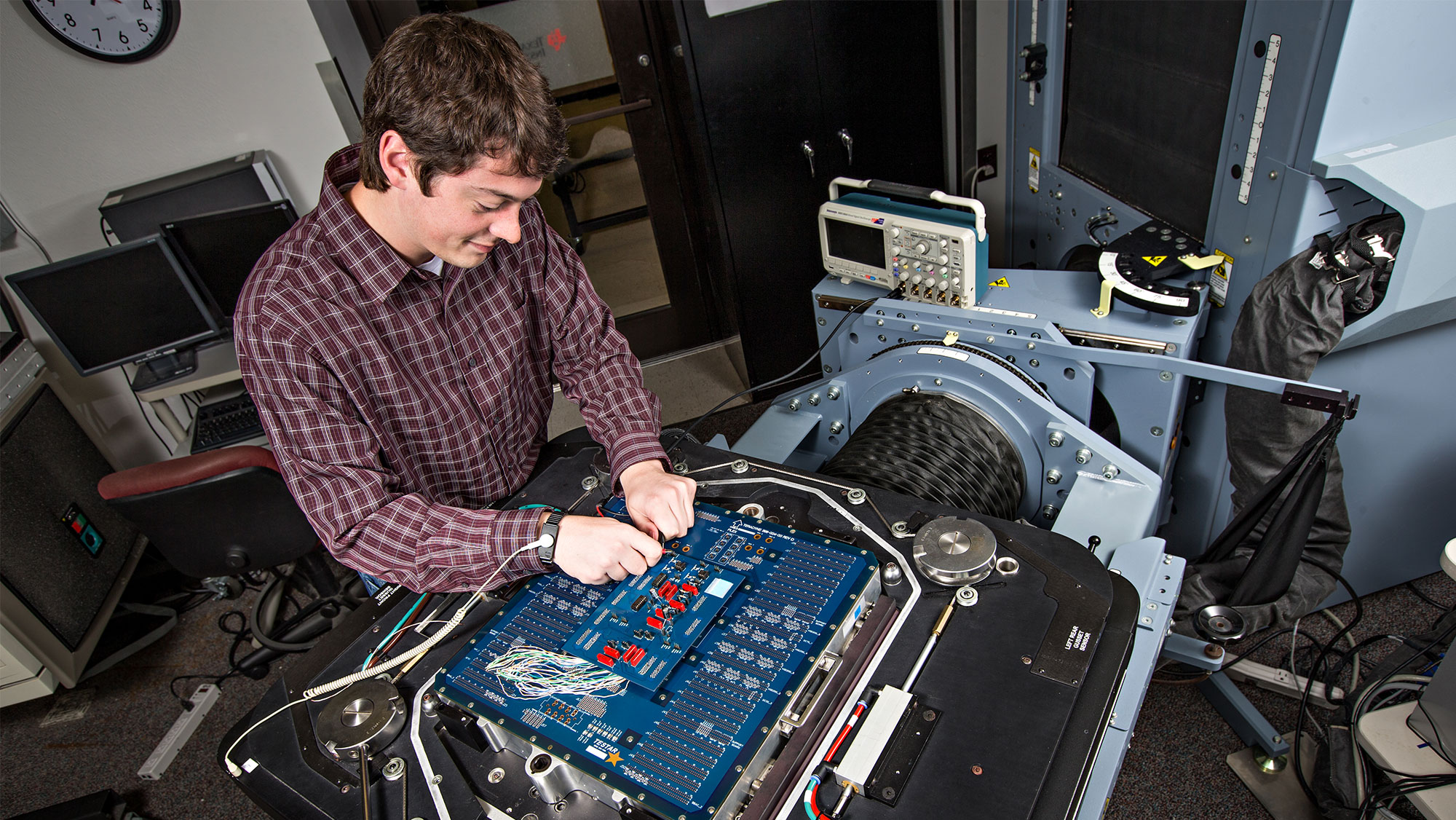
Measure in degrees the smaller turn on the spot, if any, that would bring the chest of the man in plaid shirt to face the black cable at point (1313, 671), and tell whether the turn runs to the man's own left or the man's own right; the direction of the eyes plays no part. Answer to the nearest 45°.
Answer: approximately 45° to the man's own left

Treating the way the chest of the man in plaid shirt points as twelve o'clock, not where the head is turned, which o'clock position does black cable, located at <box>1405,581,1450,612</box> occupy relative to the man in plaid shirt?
The black cable is roughly at 11 o'clock from the man in plaid shirt.

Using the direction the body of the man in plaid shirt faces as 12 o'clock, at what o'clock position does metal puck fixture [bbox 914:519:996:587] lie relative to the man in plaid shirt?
The metal puck fixture is roughly at 12 o'clock from the man in plaid shirt.

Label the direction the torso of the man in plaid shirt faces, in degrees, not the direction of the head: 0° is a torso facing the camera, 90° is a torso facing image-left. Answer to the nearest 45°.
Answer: approximately 315°

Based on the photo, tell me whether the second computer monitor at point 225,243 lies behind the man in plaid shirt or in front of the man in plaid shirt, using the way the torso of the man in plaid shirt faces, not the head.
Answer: behind

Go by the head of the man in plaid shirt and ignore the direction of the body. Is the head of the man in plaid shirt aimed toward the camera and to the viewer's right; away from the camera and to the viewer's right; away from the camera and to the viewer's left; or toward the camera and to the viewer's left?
toward the camera and to the viewer's right
